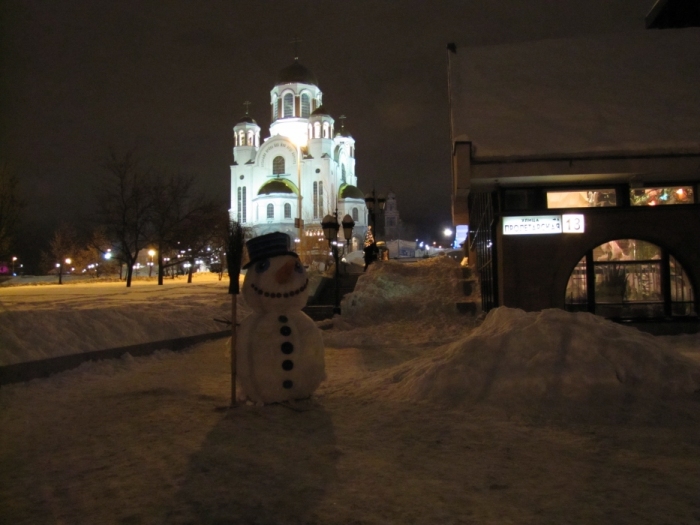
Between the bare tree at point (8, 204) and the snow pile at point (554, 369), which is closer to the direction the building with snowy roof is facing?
the snow pile

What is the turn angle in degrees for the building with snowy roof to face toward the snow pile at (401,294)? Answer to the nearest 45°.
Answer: approximately 135° to its right

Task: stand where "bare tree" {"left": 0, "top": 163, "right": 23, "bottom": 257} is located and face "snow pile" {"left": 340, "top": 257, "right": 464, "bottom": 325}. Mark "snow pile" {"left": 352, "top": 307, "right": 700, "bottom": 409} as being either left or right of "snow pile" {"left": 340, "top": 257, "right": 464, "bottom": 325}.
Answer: right

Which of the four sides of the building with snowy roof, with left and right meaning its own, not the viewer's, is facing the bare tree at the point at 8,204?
right

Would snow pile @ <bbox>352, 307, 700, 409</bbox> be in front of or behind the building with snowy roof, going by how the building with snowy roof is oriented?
in front

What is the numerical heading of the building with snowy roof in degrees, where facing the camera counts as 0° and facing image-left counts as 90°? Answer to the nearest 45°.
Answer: approximately 0°
